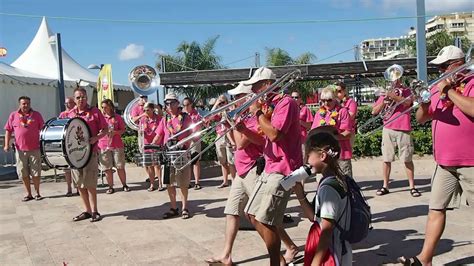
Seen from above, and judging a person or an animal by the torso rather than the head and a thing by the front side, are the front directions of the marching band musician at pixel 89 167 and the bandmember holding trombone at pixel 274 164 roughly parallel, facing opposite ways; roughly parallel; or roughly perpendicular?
roughly perpendicular

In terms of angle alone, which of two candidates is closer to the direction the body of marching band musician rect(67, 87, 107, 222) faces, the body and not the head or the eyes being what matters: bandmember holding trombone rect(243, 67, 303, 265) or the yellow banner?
the bandmember holding trombone

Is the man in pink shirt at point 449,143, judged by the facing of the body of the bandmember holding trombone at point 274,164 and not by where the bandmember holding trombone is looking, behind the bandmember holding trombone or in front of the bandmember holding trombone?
behind

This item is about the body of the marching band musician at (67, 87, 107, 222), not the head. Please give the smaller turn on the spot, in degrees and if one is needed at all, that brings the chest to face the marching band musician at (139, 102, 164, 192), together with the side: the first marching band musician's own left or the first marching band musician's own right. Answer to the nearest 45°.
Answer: approximately 180°

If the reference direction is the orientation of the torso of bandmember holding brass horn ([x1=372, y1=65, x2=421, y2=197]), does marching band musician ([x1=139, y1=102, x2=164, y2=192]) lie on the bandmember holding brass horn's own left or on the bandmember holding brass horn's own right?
on the bandmember holding brass horn's own right

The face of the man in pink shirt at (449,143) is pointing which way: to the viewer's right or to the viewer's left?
to the viewer's left

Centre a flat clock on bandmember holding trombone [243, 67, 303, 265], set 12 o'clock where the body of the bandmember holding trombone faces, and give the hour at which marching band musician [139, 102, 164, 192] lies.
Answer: The marching band musician is roughly at 2 o'clock from the bandmember holding trombone.

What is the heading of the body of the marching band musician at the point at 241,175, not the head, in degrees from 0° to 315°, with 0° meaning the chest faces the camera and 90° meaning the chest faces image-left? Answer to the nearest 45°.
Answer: approximately 90°

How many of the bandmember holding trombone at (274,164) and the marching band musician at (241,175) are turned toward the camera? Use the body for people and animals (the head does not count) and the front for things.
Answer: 0

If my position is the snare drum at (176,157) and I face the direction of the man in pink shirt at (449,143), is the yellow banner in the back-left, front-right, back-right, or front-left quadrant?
back-left

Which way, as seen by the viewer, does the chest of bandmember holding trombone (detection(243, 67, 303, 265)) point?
to the viewer's left

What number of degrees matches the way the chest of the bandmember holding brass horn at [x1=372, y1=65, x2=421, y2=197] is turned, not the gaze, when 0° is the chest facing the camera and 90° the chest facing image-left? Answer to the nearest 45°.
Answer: approximately 0°
